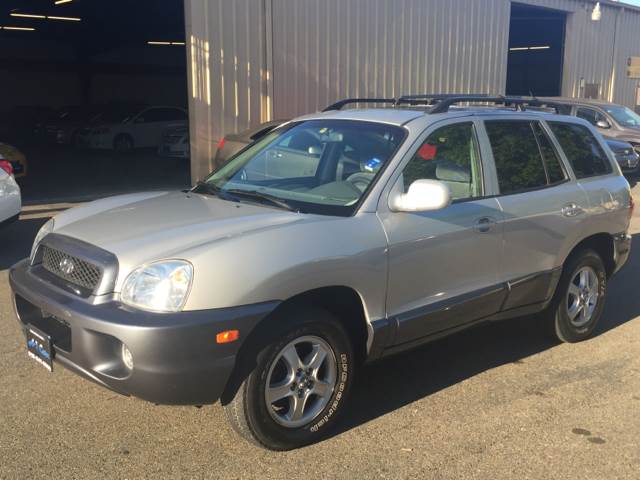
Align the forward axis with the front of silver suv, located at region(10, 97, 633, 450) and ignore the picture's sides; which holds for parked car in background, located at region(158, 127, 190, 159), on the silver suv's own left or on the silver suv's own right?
on the silver suv's own right

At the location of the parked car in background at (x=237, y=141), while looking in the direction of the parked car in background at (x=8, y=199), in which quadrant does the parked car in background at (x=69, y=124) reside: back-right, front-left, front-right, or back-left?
back-right

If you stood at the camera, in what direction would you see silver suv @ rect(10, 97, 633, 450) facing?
facing the viewer and to the left of the viewer

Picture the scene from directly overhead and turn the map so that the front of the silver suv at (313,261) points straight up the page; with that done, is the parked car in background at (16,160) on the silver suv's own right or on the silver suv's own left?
on the silver suv's own right

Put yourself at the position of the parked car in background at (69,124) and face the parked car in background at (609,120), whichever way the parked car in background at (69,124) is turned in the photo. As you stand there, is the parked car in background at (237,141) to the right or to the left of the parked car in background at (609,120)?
right

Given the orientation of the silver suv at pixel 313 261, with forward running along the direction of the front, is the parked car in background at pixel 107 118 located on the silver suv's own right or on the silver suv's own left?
on the silver suv's own right
